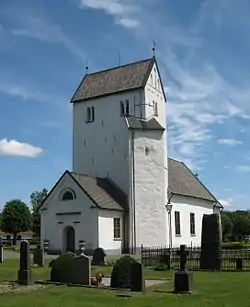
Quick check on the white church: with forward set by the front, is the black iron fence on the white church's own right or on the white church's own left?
on the white church's own left

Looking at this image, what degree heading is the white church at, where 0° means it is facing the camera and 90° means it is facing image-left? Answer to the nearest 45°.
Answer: approximately 45°

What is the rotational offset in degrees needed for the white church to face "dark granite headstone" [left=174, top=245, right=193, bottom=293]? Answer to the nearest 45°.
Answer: approximately 45° to its left

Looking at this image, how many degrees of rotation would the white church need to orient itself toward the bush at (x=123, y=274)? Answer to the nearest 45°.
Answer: approximately 45° to its left

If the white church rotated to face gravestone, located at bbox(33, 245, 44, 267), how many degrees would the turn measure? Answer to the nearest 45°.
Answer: approximately 45° to its left

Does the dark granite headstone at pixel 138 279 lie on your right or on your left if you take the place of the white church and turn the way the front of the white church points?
on your left
